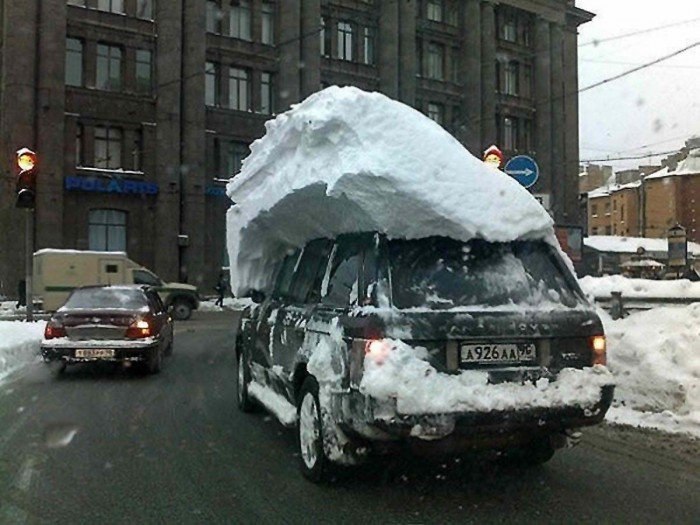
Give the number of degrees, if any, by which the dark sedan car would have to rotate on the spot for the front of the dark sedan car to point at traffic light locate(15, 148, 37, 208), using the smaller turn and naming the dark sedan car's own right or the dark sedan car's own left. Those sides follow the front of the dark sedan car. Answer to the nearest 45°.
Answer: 0° — it already faces it

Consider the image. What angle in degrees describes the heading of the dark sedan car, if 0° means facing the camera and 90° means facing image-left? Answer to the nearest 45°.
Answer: approximately 180°

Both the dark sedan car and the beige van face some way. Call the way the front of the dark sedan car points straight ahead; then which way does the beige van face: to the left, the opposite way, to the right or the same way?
to the right

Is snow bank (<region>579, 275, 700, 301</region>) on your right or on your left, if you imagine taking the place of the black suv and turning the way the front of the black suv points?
on your right

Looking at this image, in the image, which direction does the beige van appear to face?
to the viewer's right

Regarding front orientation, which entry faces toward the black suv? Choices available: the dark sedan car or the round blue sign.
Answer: the round blue sign

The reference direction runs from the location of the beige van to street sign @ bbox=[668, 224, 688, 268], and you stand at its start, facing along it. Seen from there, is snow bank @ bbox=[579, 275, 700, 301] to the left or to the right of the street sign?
right
